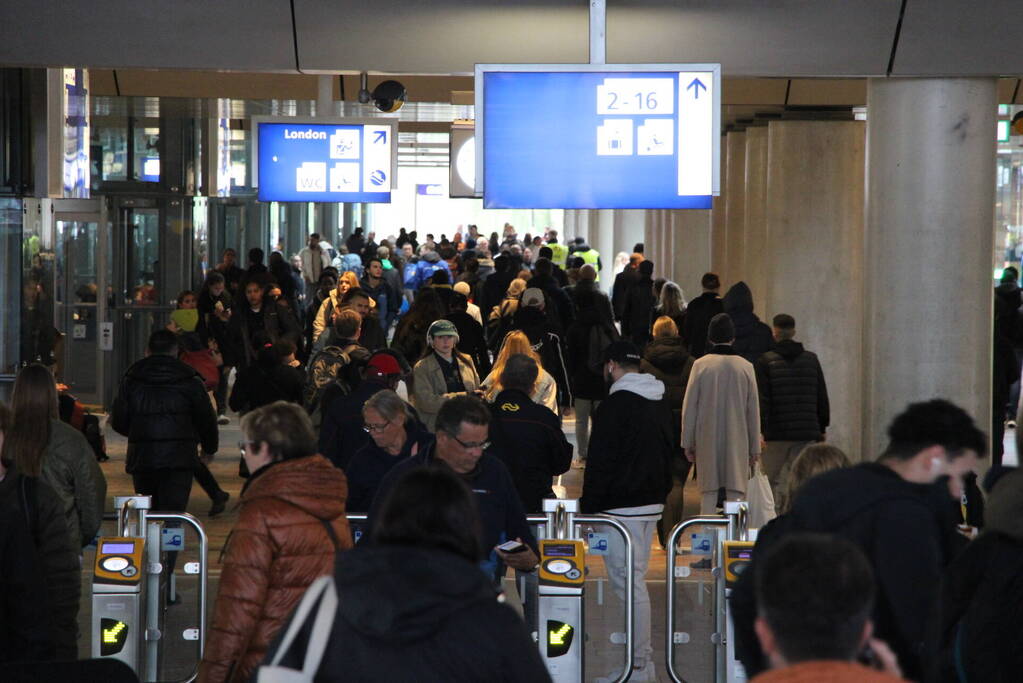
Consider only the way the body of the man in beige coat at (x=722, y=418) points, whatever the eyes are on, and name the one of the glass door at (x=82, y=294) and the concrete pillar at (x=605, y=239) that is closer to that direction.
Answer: the concrete pillar

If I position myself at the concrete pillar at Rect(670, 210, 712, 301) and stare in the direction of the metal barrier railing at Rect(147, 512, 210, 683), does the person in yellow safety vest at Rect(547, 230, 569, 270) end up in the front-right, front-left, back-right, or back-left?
back-right

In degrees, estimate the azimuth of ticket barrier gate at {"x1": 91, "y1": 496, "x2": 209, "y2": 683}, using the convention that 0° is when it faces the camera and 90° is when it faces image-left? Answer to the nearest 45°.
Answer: approximately 0°

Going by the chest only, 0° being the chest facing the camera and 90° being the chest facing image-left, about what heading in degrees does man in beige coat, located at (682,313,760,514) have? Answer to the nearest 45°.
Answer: approximately 180°

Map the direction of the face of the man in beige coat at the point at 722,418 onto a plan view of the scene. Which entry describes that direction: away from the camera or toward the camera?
away from the camera

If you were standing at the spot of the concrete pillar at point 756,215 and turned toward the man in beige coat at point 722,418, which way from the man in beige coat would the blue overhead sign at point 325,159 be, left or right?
right
